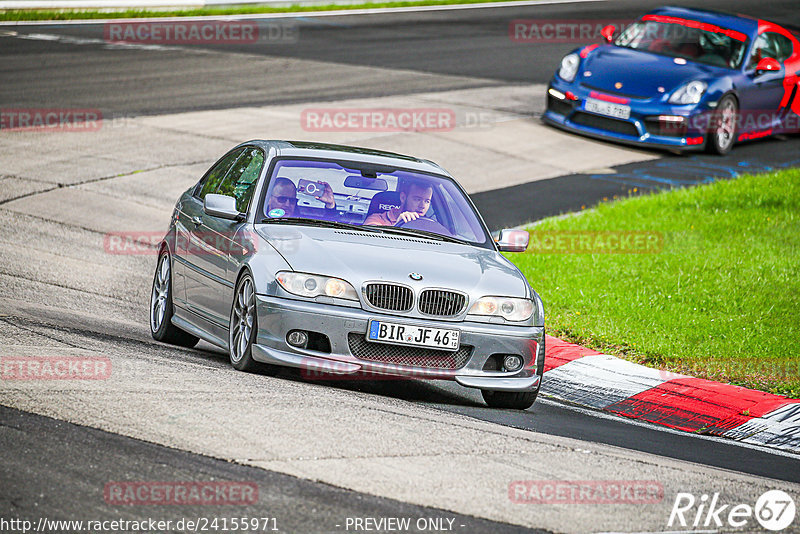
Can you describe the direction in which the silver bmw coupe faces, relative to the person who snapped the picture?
facing the viewer and to the right of the viewer

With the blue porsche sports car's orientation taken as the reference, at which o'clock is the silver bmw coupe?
The silver bmw coupe is roughly at 11 o'clock from the blue porsche sports car.

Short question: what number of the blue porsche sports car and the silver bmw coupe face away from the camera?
0

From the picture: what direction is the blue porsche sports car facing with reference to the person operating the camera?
facing the viewer and to the left of the viewer

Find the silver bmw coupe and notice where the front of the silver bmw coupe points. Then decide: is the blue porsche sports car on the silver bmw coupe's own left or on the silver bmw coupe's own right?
on the silver bmw coupe's own left
